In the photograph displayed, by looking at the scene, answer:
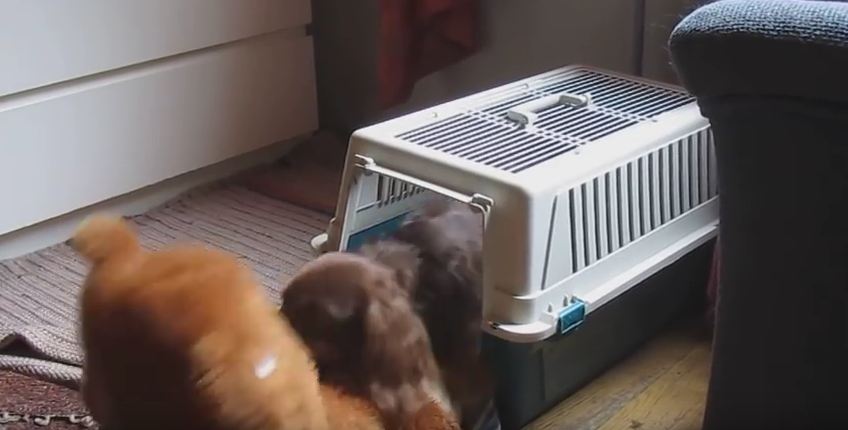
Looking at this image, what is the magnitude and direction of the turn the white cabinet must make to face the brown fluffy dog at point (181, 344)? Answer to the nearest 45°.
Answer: approximately 45° to its right

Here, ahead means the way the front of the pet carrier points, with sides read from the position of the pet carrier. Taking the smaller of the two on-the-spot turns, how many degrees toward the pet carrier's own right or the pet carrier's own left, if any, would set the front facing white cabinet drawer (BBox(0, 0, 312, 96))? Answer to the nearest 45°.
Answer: approximately 90° to the pet carrier's own right

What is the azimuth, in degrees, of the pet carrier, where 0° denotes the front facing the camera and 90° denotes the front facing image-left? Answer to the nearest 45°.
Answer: approximately 45°

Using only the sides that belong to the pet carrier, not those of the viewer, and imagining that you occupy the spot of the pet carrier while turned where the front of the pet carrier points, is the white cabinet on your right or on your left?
on your right

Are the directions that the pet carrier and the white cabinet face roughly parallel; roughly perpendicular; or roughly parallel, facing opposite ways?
roughly perpendicular

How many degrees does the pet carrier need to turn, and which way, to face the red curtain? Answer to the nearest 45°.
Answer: approximately 135° to its right
